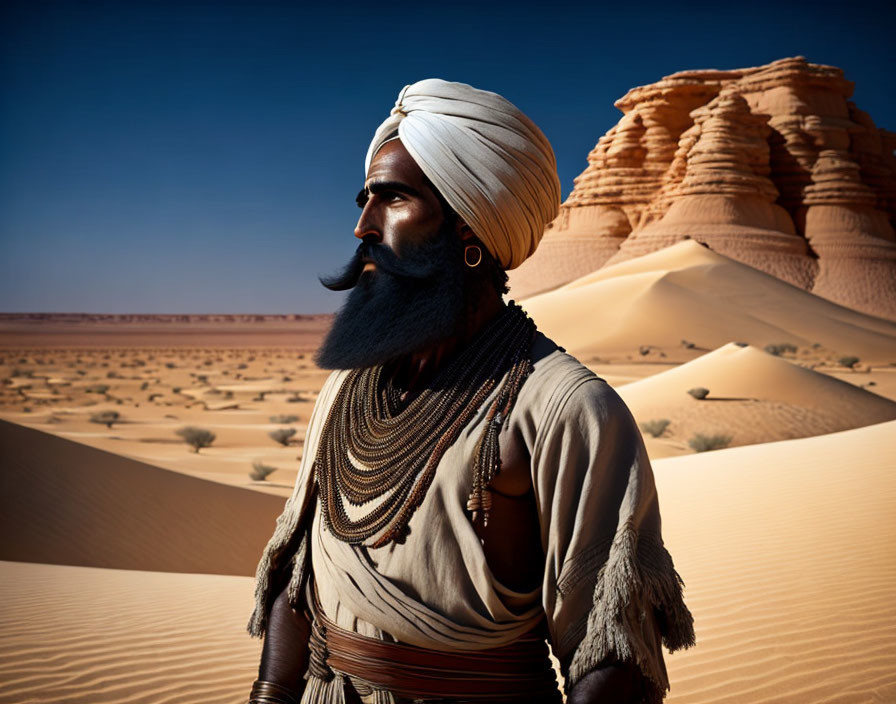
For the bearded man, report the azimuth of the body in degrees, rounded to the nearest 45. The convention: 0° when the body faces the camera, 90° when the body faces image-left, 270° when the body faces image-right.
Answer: approximately 45°

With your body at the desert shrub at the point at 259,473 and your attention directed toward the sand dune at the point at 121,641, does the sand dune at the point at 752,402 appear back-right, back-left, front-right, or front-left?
back-left

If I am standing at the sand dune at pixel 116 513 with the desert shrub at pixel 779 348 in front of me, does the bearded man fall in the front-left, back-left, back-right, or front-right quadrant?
back-right

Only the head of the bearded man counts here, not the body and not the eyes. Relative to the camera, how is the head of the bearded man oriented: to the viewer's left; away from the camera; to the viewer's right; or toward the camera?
to the viewer's left

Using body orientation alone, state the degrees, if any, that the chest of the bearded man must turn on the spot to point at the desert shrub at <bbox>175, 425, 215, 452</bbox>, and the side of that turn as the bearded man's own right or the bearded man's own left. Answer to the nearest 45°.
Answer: approximately 135° to the bearded man's own right

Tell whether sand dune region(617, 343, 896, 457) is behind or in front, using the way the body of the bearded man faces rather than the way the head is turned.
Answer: behind

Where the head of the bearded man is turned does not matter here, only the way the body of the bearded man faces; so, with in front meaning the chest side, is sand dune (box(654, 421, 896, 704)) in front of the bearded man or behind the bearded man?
behind

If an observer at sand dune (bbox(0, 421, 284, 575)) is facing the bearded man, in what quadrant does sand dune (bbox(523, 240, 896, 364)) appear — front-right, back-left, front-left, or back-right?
back-left

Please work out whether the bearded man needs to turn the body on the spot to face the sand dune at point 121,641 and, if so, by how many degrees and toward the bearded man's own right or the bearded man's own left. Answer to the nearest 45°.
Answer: approximately 90° to the bearded man's own right
